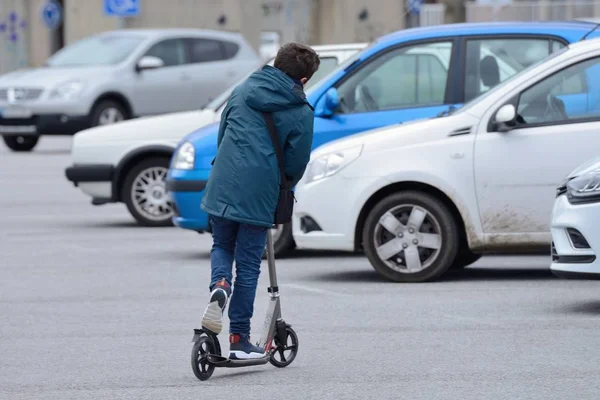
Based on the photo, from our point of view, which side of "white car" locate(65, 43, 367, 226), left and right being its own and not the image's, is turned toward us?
left

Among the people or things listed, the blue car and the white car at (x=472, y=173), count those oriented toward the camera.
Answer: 0

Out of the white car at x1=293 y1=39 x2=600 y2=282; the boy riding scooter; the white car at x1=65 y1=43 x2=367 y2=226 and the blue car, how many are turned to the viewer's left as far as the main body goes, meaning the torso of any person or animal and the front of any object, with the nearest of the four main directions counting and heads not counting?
3

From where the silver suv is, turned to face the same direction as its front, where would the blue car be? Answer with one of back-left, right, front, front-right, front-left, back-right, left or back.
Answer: front-left

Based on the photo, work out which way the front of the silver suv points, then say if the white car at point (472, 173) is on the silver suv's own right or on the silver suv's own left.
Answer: on the silver suv's own left

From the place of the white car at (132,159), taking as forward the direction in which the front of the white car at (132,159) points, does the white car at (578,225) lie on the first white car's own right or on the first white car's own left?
on the first white car's own left

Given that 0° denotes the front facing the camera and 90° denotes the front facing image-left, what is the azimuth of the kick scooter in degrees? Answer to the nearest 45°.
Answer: approximately 225°

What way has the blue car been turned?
to the viewer's left

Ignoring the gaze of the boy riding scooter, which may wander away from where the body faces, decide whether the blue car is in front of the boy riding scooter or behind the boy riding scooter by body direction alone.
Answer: in front

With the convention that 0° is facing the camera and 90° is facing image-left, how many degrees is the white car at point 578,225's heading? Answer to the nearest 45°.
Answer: approximately 45°

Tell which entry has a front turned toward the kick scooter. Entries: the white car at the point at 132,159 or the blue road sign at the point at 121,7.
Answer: the blue road sign

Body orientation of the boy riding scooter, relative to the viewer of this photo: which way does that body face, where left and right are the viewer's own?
facing away from the viewer and to the right of the viewer

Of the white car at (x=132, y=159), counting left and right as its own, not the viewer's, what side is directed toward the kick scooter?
left

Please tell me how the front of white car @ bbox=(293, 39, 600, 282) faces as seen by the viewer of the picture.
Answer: facing to the left of the viewer
